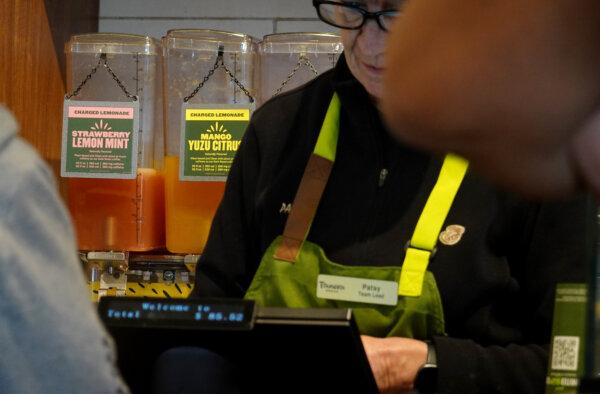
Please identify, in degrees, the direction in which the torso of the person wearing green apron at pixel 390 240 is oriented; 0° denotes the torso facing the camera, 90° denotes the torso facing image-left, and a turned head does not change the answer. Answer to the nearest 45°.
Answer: approximately 0°

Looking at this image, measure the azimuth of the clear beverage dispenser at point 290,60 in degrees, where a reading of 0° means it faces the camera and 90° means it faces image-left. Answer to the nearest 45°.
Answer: approximately 0°

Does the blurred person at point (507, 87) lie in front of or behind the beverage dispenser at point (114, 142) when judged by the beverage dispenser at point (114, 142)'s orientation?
in front

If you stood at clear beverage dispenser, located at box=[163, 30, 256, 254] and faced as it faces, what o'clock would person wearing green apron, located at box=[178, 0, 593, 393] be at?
The person wearing green apron is roughly at 11 o'clock from the clear beverage dispenser.

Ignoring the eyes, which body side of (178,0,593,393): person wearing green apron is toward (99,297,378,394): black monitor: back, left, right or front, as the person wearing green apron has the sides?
front

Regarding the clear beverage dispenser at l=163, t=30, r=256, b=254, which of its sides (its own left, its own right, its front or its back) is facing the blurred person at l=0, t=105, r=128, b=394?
front

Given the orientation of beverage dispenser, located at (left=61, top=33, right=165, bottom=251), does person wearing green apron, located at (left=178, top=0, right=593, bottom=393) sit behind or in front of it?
in front
